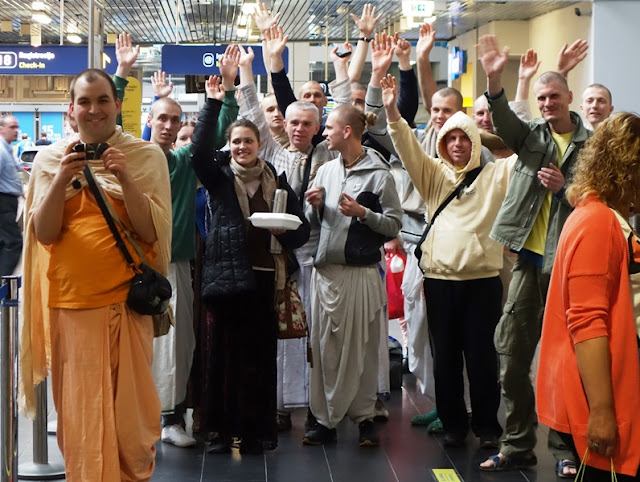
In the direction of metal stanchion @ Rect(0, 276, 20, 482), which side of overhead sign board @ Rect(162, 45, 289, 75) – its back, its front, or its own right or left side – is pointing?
front

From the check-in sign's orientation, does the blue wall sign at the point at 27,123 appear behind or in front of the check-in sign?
behind

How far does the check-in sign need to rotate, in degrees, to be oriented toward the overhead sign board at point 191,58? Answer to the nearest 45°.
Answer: approximately 45° to its left

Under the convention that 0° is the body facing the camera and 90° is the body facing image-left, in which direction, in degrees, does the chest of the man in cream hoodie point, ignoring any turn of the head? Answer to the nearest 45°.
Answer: approximately 0°

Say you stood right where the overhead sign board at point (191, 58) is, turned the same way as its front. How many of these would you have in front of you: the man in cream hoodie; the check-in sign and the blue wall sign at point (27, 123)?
1

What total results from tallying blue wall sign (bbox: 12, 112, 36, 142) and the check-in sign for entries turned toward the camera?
2

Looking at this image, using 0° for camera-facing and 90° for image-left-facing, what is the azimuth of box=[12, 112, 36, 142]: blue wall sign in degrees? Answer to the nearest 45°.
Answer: approximately 0°
